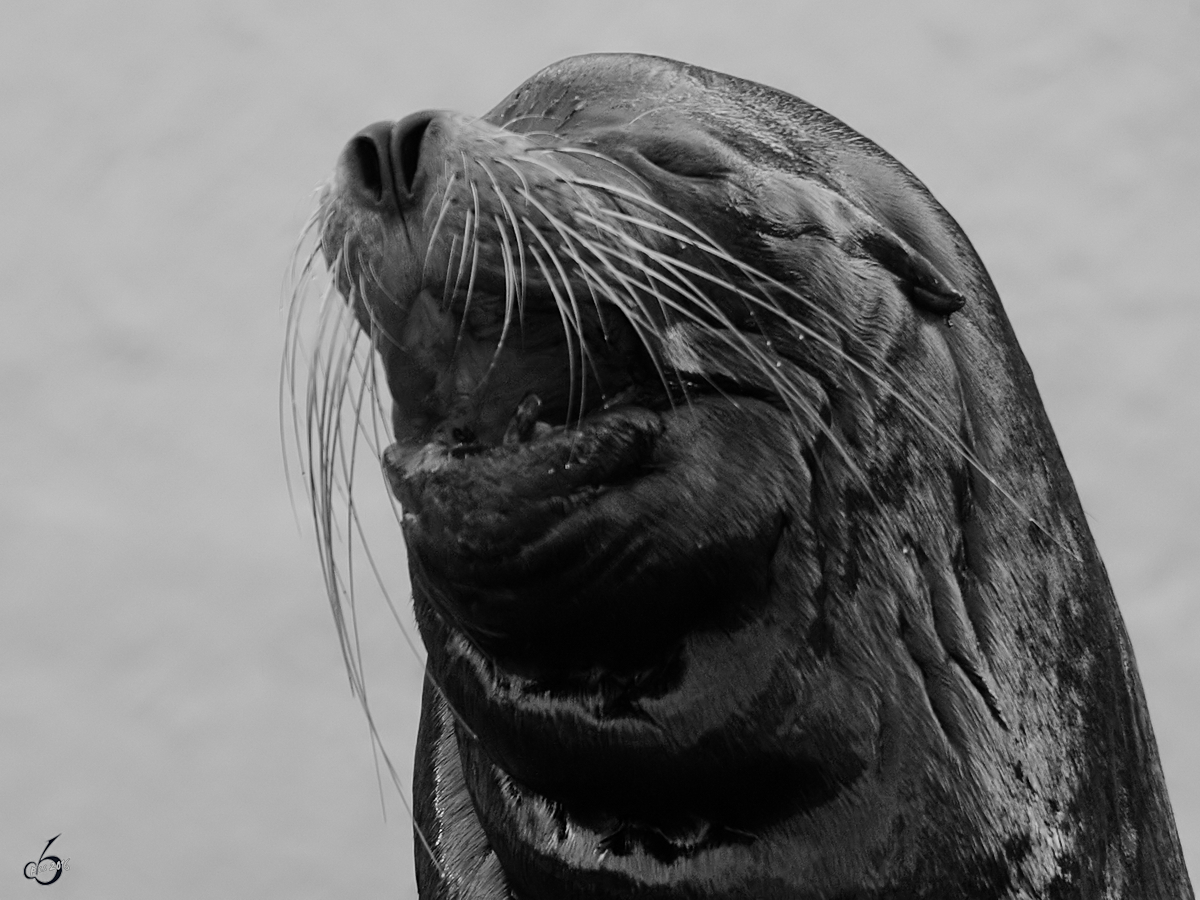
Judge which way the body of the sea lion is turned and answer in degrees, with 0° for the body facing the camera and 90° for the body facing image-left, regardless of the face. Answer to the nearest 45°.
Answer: approximately 45°
